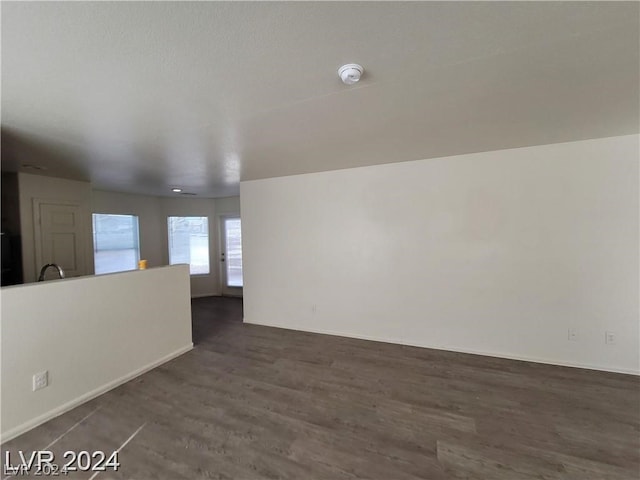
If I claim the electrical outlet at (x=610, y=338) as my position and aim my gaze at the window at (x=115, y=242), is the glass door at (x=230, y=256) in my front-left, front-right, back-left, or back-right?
front-right

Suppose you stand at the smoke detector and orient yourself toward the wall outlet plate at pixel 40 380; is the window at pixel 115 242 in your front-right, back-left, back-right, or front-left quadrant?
front-right

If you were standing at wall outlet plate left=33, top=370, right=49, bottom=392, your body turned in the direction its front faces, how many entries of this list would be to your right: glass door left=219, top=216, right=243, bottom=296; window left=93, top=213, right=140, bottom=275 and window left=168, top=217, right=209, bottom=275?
0

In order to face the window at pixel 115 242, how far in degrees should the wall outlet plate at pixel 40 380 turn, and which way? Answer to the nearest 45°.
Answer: approximately 135° to its left

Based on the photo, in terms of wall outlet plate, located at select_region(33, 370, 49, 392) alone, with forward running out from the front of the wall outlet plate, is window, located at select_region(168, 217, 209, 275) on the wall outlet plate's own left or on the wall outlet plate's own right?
on the wall outlet plate's own left

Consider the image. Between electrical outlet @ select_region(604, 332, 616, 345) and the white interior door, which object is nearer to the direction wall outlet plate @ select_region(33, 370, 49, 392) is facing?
the electrical outlet

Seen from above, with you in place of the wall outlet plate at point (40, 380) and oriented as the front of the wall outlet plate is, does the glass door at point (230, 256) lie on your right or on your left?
on your left

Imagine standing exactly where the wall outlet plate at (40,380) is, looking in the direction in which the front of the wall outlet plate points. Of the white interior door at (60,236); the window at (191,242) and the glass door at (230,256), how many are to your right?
0

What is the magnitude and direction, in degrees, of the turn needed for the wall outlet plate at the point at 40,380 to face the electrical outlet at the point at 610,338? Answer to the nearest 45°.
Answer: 0° — it already faces it

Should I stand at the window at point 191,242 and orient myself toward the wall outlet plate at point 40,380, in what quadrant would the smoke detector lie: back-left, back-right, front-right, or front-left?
front-left

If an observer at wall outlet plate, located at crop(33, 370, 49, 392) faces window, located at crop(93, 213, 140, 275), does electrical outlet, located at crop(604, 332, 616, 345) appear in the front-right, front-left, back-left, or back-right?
back-right

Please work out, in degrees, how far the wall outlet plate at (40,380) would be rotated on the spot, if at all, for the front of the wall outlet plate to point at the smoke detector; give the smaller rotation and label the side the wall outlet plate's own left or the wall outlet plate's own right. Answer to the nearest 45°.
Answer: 0° — it already faces it

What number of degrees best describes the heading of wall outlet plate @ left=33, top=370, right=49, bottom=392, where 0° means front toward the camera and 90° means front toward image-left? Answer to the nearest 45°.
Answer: approximately 315°

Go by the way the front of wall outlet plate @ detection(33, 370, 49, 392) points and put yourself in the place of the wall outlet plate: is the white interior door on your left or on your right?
on your left
